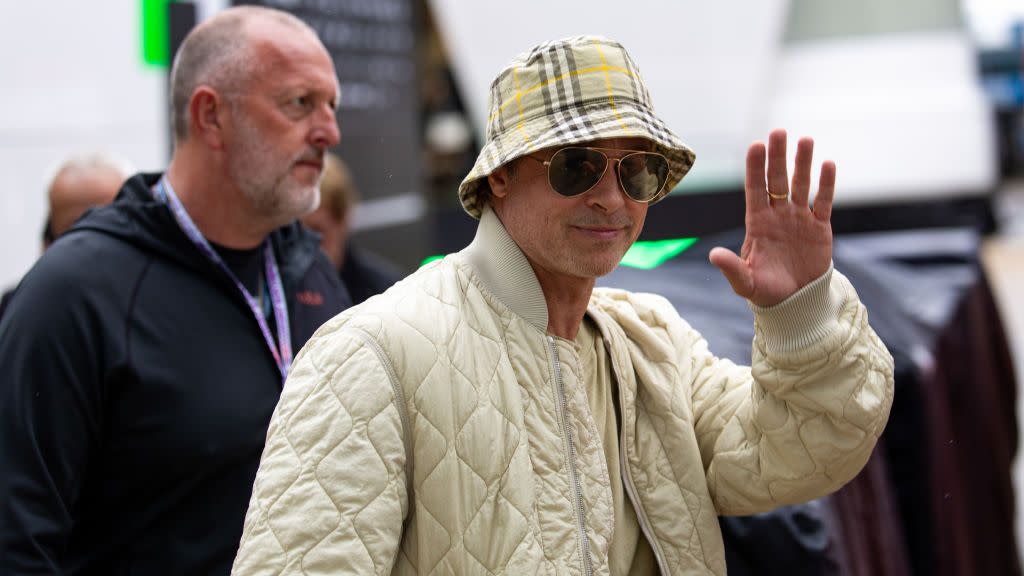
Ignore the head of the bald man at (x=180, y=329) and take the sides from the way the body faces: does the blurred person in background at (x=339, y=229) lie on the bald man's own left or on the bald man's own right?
on the bald man's own left

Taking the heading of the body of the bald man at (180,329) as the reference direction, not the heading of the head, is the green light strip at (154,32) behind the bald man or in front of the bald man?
behind

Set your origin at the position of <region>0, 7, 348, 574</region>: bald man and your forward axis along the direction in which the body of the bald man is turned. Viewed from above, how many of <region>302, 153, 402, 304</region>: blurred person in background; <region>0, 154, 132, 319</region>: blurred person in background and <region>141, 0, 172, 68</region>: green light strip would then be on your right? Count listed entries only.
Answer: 0

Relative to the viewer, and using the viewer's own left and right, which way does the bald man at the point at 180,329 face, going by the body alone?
facing the viewer and to the right of the viewer

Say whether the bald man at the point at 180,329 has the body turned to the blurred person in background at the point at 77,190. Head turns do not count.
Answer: no
